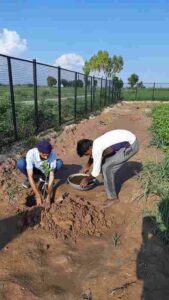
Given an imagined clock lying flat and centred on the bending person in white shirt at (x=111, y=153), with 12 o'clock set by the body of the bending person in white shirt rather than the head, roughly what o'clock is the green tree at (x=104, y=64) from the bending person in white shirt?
The green tree is roughly at 3 o'clock from the bending person in white shirt.

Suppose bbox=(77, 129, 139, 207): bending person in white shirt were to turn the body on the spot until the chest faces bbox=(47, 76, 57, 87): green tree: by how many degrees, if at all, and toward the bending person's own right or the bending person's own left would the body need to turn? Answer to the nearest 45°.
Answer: approximately 90° to the bending person's own right

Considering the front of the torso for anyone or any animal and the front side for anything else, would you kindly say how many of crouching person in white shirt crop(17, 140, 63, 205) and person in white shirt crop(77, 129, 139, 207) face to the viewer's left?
1

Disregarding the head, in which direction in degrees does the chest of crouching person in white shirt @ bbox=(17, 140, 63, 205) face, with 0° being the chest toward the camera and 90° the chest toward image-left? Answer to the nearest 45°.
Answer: approximately 0°

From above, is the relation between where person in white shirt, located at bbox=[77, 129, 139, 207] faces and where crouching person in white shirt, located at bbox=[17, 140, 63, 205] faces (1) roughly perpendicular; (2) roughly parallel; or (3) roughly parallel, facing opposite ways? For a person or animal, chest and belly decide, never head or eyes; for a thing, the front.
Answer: roughly perpendicular

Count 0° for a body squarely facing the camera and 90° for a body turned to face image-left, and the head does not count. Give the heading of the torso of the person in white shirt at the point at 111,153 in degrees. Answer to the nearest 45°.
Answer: approximately 90°

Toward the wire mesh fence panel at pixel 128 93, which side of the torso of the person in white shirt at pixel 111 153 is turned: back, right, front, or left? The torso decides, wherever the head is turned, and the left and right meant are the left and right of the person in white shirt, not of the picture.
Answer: right

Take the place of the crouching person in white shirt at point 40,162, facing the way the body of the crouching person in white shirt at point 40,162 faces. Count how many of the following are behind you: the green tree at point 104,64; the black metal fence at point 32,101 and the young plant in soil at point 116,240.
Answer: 2
